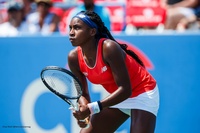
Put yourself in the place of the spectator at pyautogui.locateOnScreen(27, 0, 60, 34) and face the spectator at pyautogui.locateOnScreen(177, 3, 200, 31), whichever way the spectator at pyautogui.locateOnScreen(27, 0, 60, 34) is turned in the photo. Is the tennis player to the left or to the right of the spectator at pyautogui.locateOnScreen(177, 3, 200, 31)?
right

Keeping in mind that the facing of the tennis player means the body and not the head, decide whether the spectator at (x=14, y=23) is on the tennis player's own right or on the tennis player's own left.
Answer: on the tennis player's own right

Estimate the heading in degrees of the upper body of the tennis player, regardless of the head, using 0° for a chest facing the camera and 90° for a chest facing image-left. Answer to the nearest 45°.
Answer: approximately 45°

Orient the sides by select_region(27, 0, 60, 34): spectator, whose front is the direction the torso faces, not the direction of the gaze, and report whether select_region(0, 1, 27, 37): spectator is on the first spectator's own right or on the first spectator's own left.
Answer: on the first spectator's own right

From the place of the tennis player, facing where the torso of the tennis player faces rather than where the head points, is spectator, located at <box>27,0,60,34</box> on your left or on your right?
on your right

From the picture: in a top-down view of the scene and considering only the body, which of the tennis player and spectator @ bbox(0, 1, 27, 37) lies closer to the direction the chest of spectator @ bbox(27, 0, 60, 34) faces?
the tennis player

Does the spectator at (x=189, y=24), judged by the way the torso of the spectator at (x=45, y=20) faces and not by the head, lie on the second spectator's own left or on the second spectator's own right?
on the second spectator's own left
